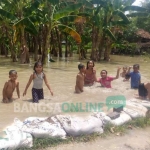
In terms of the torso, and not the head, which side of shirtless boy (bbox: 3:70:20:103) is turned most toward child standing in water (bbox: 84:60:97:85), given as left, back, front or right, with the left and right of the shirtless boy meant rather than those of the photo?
left

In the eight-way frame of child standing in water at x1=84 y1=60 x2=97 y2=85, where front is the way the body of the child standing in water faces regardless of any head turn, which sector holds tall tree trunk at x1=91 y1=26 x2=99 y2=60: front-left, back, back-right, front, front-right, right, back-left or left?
back

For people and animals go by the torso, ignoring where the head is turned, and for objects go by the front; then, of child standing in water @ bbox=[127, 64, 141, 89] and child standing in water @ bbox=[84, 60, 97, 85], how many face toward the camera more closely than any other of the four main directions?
2

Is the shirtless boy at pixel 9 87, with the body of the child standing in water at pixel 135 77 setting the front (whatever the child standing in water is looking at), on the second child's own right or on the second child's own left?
on the second child's own right

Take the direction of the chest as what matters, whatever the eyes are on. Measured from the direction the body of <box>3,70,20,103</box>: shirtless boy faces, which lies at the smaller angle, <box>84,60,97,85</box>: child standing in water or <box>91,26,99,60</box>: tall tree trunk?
the child standing in water

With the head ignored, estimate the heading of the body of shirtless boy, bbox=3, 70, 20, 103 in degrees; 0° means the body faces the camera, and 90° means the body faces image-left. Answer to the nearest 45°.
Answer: approximately 315°

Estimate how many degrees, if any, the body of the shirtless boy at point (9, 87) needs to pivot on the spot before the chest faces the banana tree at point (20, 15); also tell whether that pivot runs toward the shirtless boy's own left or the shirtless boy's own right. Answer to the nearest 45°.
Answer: approximately 135° to the shirtless boy's own left

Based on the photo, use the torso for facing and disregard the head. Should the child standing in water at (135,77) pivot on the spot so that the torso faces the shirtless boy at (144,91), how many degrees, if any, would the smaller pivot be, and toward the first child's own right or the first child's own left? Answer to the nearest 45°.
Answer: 0° — they already face them

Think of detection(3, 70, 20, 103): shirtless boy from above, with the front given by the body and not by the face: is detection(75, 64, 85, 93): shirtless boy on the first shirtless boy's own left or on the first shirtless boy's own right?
on the first shirtless boy's own left

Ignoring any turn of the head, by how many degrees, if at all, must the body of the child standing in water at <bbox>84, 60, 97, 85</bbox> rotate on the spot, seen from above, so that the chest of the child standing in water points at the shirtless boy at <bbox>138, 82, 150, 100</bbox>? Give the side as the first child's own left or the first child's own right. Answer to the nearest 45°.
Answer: approximately 45° to the first child's own left

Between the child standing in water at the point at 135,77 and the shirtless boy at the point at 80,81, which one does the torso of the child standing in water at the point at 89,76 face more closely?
the shirtless boy

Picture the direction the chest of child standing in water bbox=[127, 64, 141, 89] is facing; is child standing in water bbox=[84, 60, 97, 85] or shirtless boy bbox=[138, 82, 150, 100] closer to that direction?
the shirtless boy
